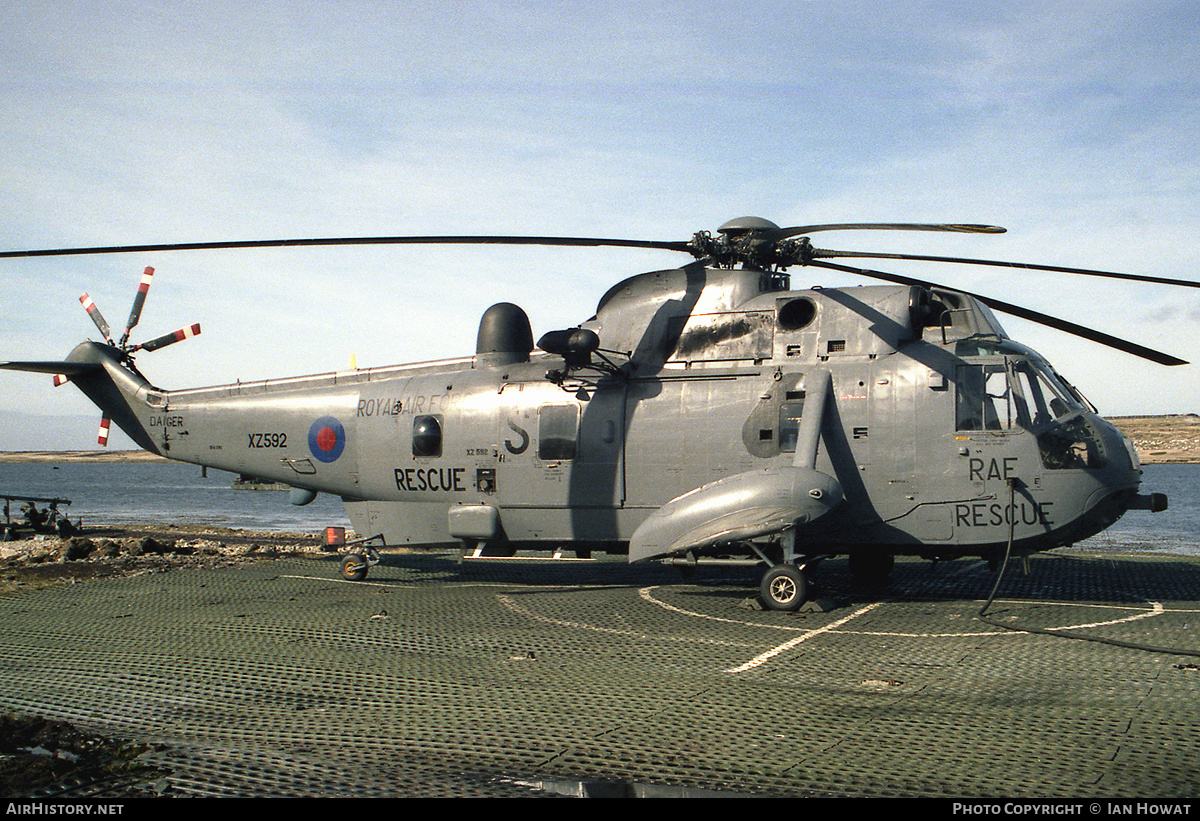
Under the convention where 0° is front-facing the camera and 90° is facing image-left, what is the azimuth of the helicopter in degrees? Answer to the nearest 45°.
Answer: approximately 270°
